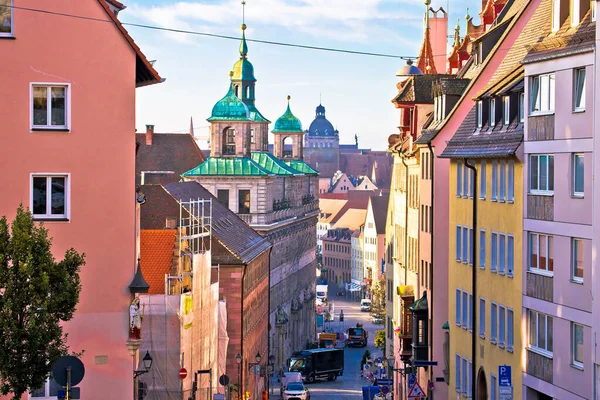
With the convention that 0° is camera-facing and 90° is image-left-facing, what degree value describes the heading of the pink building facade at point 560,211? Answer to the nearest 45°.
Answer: approximately 45°

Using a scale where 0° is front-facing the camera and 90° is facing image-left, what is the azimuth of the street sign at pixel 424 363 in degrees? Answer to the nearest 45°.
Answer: approximately 0°

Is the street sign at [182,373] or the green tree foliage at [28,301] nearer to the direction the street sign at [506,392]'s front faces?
the green tree foliage
